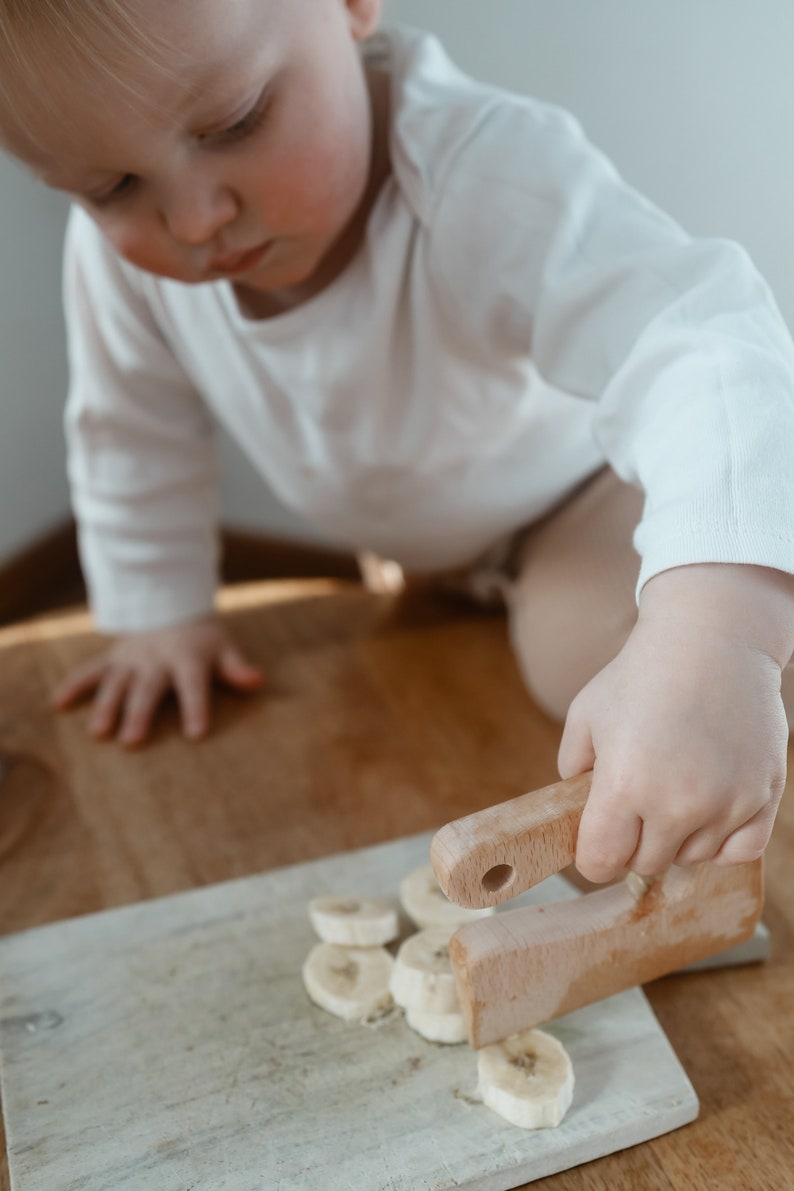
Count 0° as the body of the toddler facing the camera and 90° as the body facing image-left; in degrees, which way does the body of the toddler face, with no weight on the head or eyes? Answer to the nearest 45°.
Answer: approximately 45°

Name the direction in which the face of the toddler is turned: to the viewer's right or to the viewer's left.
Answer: to the viewer's left
